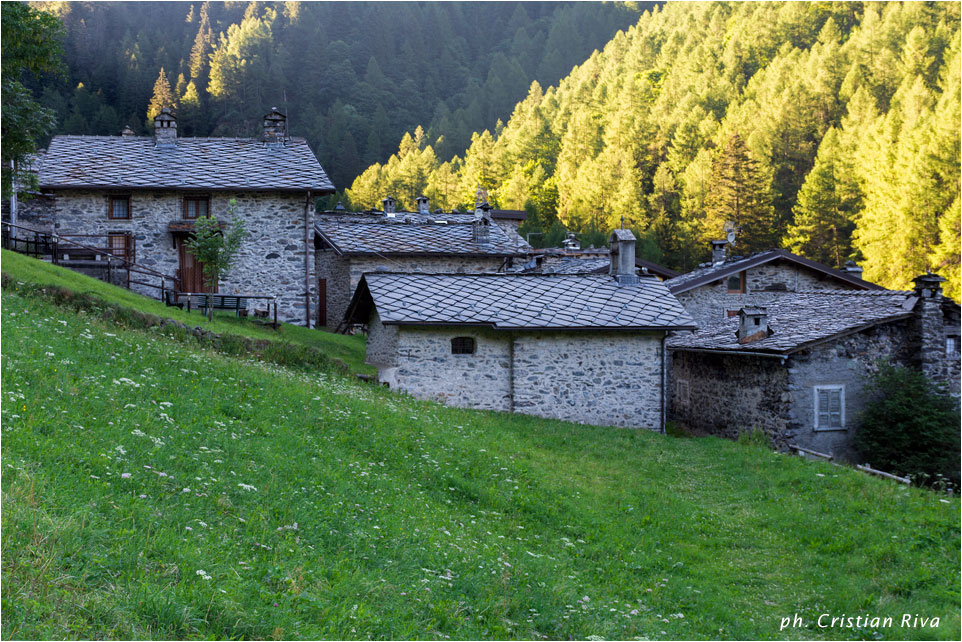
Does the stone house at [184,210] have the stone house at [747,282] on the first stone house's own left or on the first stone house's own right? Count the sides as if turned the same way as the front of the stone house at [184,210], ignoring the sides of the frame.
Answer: on the first stone house's own left

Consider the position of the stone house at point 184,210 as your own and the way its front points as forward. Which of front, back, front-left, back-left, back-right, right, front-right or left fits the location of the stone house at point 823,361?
front-left

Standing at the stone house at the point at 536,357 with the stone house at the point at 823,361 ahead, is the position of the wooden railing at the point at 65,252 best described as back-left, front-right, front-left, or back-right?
back-left

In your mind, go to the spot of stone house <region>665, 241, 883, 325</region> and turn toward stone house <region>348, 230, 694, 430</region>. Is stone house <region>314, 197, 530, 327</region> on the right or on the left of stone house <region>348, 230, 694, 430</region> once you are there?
right

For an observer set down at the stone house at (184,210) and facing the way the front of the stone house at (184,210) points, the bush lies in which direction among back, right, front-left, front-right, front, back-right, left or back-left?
front-left

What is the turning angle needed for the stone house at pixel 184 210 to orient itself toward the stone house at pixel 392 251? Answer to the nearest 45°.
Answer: approximately 90° to its left

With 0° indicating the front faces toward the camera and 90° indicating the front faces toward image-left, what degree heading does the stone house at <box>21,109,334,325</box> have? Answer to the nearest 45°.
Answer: approximately 0°
